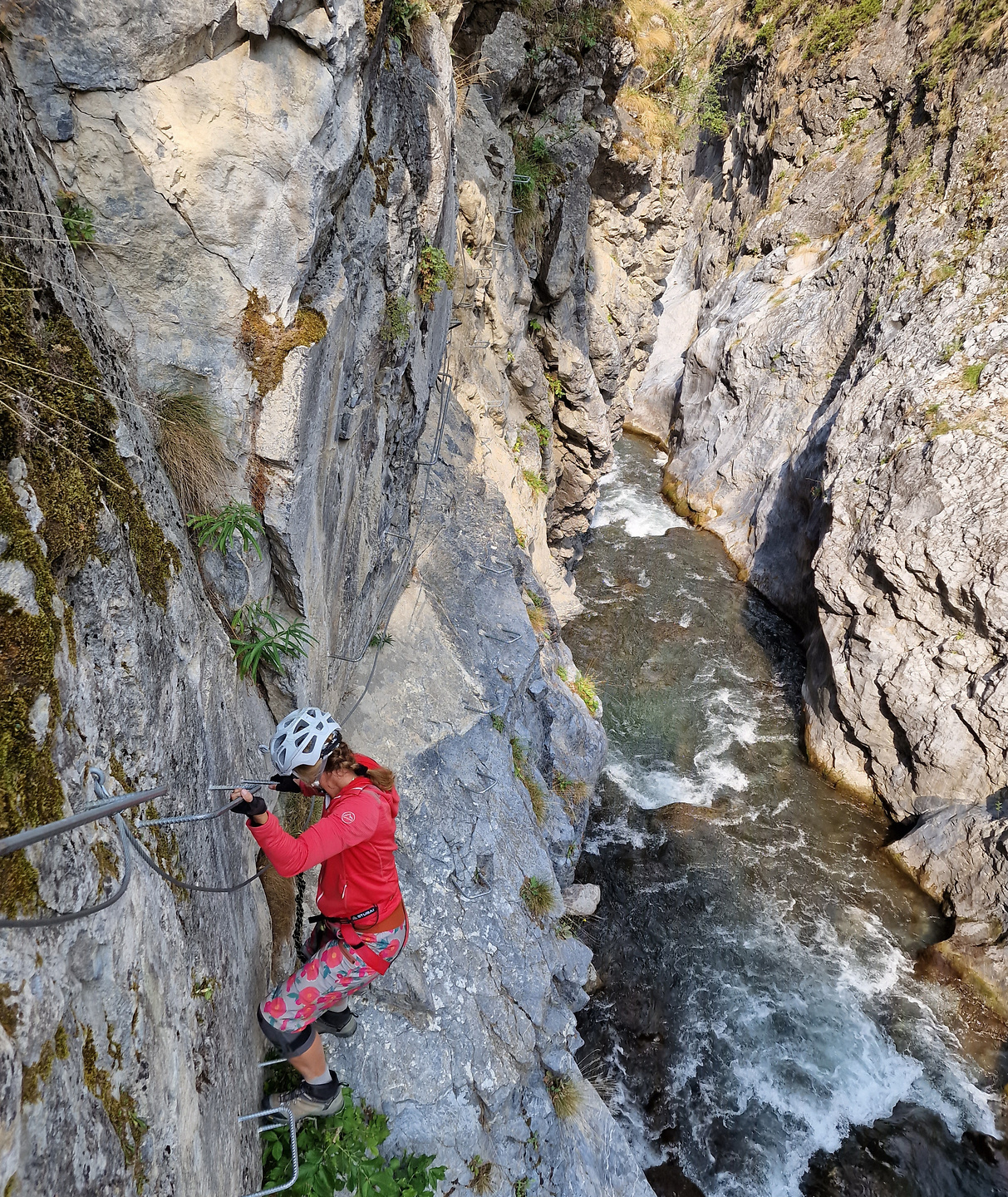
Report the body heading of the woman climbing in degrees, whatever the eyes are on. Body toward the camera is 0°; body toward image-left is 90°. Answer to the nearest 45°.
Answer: approximately 90°

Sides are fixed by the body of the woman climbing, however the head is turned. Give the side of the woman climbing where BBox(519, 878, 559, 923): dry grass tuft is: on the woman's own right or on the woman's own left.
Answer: on the woman's own right

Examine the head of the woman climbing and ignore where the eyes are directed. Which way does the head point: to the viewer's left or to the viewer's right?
to the viewer's left

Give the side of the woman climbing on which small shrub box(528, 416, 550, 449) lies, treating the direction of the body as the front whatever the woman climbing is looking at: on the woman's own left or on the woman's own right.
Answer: on the woman's own right
